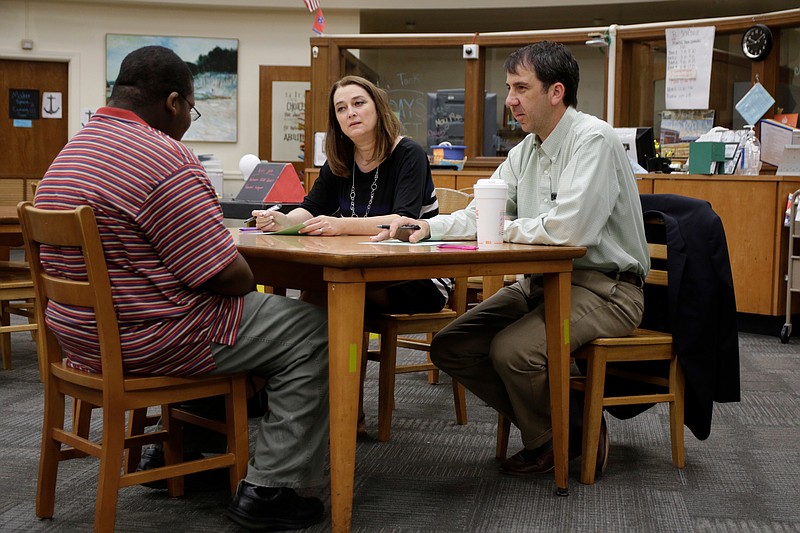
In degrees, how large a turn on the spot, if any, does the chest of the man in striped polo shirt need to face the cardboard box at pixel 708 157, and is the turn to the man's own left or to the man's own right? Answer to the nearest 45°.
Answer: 0° — they already face it

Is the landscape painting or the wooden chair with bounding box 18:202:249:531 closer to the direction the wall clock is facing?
the wooden chair

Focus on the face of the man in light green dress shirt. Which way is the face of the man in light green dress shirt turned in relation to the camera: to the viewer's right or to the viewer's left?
to the viewer's left

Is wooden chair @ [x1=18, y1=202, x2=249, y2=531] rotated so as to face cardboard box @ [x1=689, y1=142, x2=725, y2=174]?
yes

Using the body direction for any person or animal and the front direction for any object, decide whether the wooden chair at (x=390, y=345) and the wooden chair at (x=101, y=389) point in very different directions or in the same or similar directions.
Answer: very different directions

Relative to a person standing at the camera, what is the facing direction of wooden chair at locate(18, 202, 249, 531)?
facing away from the viewer and to the right of the viewer

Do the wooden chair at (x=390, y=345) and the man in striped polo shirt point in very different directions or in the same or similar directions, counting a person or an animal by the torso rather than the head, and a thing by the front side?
very different directions

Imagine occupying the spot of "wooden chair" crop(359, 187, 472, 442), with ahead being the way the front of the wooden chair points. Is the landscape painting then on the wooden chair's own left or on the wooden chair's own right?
on the wooden chair's own right

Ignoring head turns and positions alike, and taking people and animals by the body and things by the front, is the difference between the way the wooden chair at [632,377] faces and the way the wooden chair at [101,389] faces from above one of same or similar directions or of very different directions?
very different directions

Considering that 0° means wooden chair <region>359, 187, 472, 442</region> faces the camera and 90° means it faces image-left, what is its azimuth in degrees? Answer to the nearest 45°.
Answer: approximately 45°

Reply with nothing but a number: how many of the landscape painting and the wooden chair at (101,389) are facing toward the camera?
1
